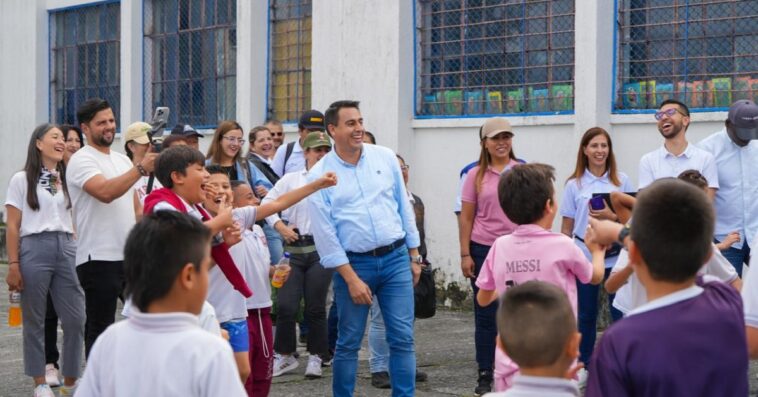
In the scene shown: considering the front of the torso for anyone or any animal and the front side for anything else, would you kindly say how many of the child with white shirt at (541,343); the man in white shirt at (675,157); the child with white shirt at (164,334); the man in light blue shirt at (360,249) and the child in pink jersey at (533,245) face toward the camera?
2

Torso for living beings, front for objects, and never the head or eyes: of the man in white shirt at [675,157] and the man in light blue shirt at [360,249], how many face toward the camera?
2

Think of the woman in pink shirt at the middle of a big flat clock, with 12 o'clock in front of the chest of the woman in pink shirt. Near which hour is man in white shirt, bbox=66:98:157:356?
The man in white shirt is roughly at 4 o'clock from the woman in pink shirt.

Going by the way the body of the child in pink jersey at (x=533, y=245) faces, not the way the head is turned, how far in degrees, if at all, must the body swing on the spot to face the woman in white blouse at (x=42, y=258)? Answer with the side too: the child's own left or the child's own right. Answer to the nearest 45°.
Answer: approximately 90° to the child's own left

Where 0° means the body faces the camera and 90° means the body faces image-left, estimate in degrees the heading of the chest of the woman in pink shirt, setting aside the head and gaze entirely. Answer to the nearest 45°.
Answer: approximately 315°

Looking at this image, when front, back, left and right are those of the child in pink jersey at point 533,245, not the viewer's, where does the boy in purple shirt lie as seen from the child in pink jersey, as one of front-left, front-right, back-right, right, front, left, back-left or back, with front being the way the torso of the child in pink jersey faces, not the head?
back-right

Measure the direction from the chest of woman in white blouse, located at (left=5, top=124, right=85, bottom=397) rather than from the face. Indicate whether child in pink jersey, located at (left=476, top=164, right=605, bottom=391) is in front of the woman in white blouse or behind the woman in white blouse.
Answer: in front

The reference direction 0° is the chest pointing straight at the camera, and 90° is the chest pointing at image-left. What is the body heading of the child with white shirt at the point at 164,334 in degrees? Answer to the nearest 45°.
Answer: approximately 225°

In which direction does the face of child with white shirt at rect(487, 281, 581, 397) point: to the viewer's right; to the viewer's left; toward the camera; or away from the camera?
away from the camera

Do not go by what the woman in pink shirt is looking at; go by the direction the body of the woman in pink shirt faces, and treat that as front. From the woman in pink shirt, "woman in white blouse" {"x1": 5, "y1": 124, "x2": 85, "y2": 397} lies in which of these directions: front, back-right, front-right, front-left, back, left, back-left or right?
back-right

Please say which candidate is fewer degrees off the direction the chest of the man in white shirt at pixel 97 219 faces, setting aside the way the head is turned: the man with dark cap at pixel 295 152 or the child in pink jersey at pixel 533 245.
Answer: the child in pink jersey

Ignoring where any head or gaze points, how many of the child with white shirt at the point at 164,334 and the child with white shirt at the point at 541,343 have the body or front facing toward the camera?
0
